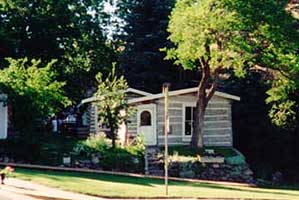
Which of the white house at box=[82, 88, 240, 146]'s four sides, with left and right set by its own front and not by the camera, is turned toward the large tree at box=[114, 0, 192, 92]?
back

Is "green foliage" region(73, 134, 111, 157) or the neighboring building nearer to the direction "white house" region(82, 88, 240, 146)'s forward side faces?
the green foliage

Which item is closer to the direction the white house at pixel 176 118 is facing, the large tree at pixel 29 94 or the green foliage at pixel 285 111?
the large tree

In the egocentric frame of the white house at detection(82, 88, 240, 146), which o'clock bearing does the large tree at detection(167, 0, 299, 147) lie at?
The large tree is roughly at 11 o'clock from the white house.

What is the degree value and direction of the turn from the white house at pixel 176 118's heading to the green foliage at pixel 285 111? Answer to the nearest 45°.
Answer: approximately 90° to its left

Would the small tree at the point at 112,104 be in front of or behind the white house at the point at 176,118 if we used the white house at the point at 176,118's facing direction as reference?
in front

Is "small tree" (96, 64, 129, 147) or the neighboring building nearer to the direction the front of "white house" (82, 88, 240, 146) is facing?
the small tree

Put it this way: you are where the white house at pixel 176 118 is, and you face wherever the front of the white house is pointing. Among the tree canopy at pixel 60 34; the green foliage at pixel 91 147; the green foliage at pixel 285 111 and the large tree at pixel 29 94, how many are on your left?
1

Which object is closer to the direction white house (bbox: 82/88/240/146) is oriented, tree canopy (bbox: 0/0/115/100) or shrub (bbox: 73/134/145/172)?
the shrub

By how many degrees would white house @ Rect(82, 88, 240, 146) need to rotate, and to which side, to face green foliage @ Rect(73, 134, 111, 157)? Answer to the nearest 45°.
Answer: approximately 45° to its right

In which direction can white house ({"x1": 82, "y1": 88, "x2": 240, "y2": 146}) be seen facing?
toward the camera

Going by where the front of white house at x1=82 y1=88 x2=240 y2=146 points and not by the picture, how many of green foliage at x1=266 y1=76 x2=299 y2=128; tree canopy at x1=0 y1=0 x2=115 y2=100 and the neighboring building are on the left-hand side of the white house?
1

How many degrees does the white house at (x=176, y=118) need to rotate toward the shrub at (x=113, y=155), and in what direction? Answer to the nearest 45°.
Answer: approximately 45° to its right

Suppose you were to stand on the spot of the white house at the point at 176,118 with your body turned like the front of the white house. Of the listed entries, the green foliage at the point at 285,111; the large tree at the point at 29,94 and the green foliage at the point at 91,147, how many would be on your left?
1

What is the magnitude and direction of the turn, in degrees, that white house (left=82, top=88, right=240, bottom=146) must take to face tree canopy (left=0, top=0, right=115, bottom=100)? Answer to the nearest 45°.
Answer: approximately 135° to its right

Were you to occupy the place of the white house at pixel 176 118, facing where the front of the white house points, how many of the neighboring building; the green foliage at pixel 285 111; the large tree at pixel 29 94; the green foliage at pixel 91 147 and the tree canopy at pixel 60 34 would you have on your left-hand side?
1
